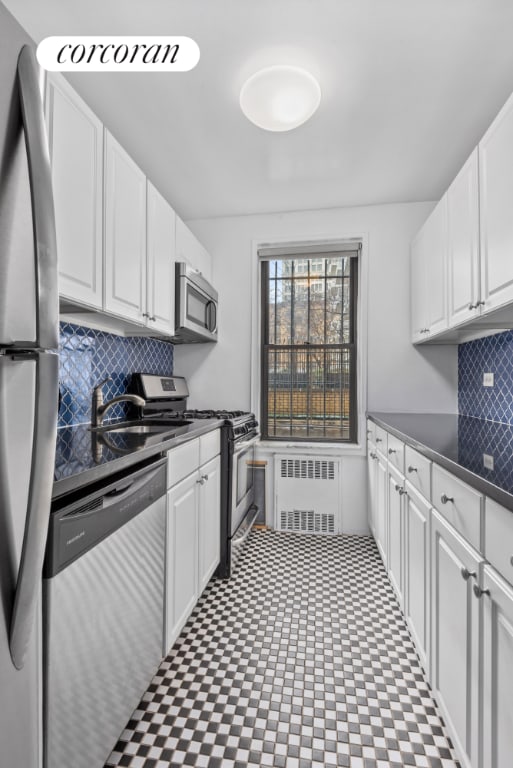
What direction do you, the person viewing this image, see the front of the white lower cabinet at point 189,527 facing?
facing to the right of the viewer

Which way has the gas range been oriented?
to the viewer's right

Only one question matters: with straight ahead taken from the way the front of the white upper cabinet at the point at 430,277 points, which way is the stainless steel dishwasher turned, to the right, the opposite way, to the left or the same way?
the opposite way

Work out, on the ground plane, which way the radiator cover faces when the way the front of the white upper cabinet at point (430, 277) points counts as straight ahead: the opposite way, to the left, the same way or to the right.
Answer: to the left

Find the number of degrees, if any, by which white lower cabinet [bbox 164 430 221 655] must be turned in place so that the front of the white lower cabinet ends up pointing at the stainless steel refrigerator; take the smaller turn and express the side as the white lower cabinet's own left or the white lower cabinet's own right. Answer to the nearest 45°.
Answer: approximately 90° to the white lower cabinet's own right

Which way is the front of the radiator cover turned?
toward the camera

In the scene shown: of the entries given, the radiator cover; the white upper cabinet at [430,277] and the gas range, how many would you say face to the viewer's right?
1

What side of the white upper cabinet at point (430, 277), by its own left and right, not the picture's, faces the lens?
left

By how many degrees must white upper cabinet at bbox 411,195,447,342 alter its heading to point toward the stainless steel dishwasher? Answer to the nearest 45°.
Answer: approximately 45° to its left

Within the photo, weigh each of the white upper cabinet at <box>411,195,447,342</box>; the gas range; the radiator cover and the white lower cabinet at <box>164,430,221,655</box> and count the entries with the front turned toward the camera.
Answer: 1

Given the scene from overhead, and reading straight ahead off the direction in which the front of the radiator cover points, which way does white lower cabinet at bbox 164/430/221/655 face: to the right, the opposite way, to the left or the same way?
to the left

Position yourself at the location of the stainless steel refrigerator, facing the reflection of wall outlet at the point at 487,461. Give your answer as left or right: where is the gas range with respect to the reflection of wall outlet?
left
